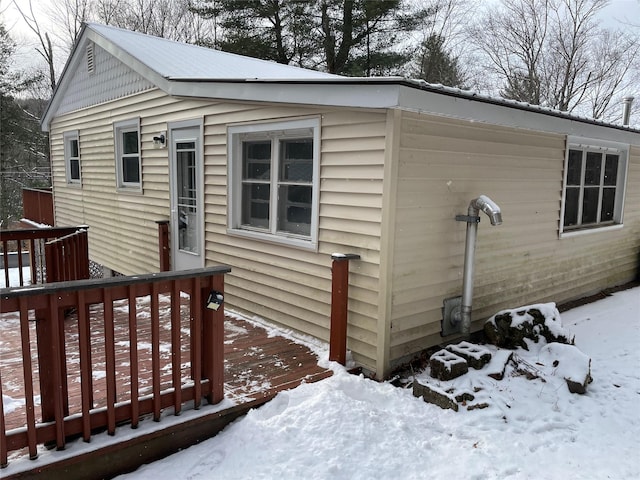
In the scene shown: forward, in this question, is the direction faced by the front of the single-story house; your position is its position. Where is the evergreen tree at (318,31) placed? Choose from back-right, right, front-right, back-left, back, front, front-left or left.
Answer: back-right

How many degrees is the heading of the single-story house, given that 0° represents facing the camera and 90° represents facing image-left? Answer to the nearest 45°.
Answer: approximately 45°

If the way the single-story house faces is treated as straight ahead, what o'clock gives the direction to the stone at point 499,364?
The stone is roughly at 9 o'clock from the single-story house.

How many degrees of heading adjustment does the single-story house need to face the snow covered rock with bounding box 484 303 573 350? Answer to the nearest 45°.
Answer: approximately 90° to its left

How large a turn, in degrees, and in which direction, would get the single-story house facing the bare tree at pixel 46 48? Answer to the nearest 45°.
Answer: approximately 90° to its right

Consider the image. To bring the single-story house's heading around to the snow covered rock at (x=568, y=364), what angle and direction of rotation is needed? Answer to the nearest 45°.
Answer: approximately 90° to its left

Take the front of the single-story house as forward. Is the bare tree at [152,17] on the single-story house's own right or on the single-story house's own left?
on the single-story house's own right

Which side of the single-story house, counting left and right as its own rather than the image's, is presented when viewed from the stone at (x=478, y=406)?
left

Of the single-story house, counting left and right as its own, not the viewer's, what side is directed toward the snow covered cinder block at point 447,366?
left
